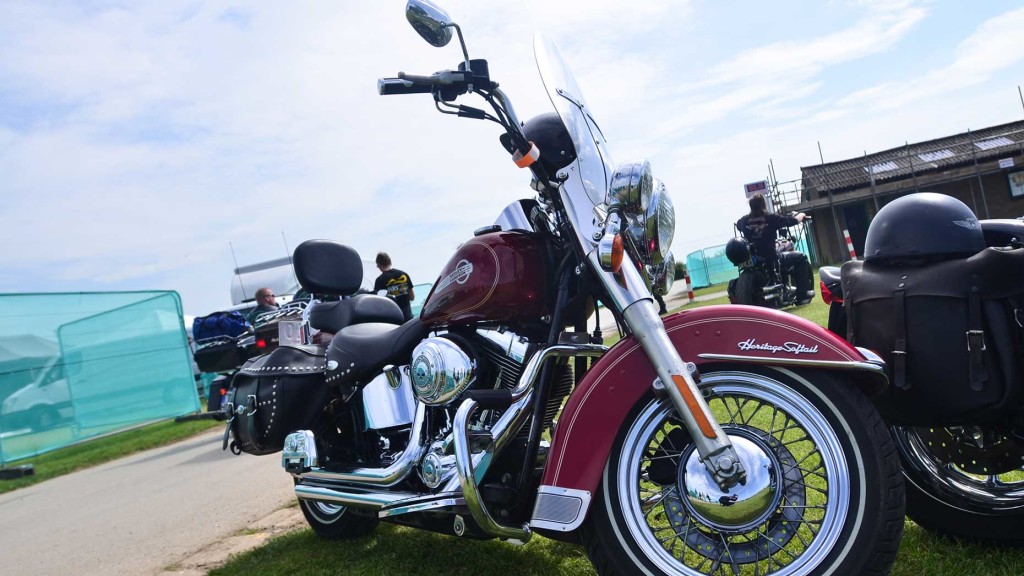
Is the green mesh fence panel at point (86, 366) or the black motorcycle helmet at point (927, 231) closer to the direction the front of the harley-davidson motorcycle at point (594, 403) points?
the black motorcycle helmet

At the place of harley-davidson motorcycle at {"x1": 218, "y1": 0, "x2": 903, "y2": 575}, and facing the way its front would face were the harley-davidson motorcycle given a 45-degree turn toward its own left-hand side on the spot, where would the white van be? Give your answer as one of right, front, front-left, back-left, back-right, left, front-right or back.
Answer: back-left

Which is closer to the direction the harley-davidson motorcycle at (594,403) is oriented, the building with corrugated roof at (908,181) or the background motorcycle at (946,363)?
the background motorcycle

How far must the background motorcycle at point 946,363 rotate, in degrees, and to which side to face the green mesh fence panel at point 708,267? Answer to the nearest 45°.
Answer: approximately 90° to its left

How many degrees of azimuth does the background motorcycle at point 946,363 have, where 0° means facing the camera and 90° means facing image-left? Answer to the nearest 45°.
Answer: approximately 270°

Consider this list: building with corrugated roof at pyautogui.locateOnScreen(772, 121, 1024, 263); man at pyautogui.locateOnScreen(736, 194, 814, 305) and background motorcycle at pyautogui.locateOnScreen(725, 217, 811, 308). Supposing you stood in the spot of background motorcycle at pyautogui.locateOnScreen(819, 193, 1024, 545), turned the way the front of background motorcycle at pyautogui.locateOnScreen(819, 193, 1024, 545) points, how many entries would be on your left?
3

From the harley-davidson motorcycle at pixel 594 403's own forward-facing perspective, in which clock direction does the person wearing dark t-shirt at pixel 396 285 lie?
The person wearing dark t-shirt is roughly at 7 o'clock from the harley-davidson motorcycle.

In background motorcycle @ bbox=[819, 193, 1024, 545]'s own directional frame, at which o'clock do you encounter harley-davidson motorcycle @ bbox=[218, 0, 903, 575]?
The harley-davidson motorcycle is roughly at 5 o'clock from the background motorcycle.

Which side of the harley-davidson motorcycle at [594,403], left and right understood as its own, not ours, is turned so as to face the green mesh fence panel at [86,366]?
back

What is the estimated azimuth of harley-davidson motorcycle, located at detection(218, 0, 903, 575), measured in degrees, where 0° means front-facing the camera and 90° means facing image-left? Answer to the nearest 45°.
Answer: approximately 315°

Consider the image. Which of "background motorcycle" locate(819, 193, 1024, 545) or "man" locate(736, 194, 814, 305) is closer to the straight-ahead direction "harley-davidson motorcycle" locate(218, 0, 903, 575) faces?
the background motorcycle

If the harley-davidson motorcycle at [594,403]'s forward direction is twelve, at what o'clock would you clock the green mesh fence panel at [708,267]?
The green mesh fence panel is roughly at 8 o'clock from the harley-davidson motorcycle.
